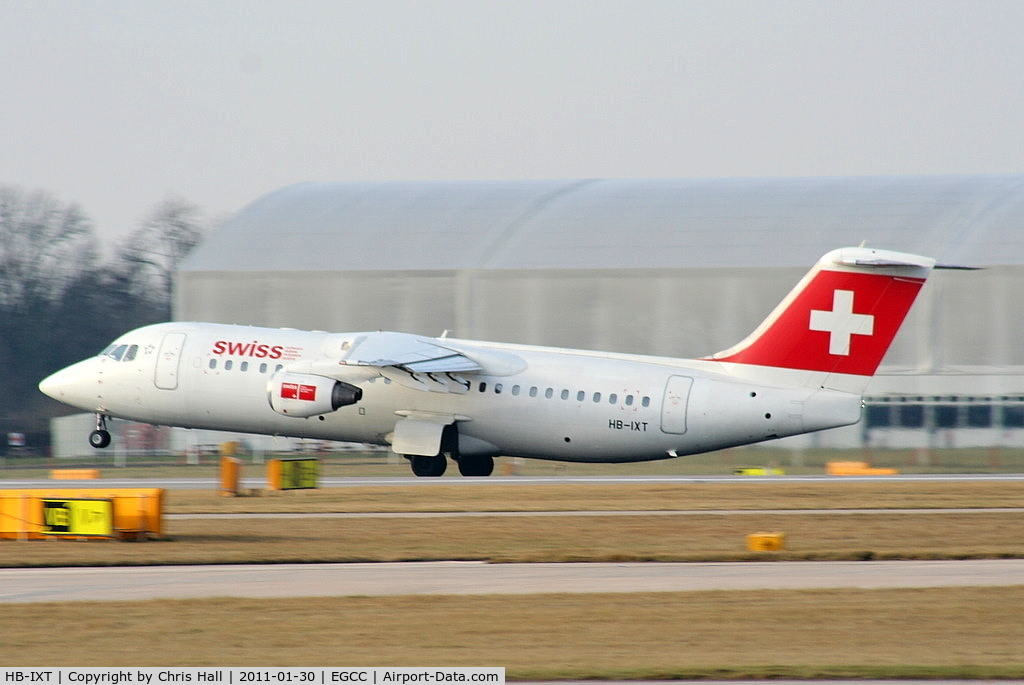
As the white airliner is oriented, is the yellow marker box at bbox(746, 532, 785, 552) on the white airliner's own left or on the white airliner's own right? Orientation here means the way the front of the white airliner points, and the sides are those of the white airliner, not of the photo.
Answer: on the white airliner's own left

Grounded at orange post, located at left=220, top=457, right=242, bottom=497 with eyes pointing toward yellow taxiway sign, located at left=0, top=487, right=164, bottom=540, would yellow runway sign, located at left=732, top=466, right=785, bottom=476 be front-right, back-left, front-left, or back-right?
back-left

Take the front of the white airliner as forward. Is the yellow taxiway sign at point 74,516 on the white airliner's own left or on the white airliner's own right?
on the white airliner's own left

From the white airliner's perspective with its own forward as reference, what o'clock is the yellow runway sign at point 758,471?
The yellow runway sign is roughly at 5 o'clock from the white airliner.

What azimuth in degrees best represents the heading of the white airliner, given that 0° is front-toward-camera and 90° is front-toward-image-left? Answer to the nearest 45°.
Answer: approximately 90°

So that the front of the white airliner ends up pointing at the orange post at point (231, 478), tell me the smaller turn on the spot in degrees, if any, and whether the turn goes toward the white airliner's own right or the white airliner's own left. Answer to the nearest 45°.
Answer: approximately 45° to the white airliner's own left

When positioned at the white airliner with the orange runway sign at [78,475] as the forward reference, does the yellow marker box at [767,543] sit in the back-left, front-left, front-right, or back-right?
back-left

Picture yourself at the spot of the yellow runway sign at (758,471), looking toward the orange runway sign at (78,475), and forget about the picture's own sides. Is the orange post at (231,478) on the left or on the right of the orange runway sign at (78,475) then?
left
